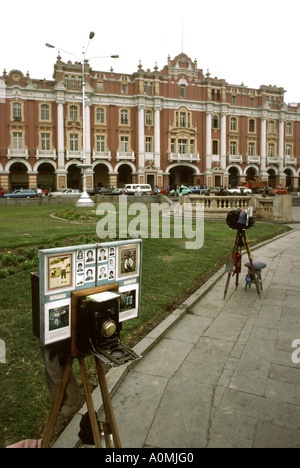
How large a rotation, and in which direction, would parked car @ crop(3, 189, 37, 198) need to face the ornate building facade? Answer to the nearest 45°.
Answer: approximately 135° to its right

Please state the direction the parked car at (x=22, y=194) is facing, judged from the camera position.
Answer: facing to the left of the viewer

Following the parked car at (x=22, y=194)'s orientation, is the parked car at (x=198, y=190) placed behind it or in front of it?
behind

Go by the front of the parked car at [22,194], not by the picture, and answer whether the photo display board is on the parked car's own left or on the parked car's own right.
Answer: on the parked car's own left

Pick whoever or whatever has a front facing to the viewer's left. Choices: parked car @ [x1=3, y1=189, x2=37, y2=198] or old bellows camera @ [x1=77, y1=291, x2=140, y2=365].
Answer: the parked car

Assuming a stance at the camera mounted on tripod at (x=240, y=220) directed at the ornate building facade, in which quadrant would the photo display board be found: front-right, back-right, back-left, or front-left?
back-left

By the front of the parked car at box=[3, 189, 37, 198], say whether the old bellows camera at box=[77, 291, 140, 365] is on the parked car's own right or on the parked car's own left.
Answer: on the parked car's own left

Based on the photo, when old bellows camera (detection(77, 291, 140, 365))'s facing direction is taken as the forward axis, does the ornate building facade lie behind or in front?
behind

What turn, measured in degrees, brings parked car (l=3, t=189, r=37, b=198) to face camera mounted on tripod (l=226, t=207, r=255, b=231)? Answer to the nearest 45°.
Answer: approximately 90° to its left

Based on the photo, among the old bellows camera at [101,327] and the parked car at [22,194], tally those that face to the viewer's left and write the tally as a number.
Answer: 1
